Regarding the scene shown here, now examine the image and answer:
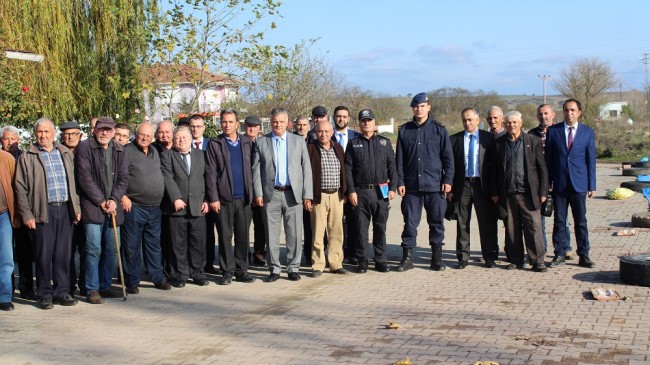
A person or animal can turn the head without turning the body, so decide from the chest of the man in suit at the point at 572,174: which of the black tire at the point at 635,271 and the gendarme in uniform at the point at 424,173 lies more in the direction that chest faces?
the black tire

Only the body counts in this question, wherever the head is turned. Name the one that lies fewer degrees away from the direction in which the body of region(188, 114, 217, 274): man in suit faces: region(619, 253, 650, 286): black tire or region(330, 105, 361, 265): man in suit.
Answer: the black tire

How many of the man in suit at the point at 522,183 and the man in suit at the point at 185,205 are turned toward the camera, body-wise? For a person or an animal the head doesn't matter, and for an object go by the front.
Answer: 2

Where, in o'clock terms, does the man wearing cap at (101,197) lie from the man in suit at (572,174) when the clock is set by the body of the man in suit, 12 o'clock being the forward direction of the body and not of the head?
The man wearing cap is roughly at 2 o'clock from the man in suit.

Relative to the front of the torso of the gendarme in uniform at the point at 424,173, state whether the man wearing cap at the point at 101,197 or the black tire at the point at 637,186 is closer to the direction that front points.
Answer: the man wearing cap

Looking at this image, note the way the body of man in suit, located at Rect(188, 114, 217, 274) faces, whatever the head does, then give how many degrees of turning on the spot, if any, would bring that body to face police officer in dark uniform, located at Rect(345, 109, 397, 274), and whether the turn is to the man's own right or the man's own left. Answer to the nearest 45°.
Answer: approximately 90° to the man's own left

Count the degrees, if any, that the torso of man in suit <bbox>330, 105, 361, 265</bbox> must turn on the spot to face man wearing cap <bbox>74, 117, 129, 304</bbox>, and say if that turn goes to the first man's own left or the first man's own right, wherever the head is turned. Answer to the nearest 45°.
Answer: approximately 45° to the first man's own right

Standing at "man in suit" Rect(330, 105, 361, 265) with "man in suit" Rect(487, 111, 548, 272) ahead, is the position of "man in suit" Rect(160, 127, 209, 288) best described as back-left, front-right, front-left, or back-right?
back-right

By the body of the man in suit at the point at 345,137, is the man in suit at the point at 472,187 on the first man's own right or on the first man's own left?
on the first man's own left
